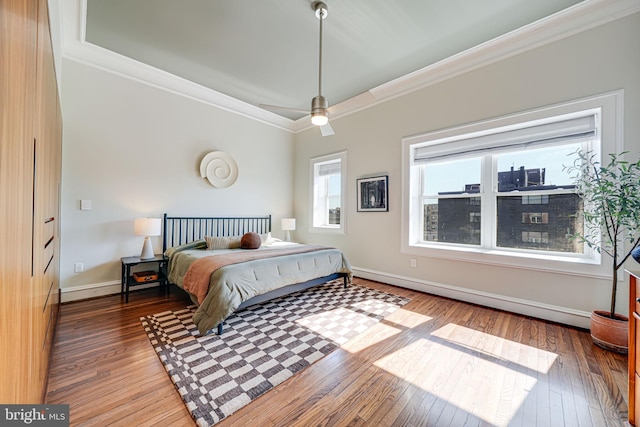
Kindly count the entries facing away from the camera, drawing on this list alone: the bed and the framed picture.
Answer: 0

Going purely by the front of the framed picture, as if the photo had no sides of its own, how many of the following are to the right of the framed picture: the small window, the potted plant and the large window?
1

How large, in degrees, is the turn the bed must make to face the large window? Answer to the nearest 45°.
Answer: approximately 45° to its left

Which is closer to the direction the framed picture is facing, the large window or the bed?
the bed

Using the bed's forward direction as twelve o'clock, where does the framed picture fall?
The framed picture is roughly at 10 o'clock from the bed.

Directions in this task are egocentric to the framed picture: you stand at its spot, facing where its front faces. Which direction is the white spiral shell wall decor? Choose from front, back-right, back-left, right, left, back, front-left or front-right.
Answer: front-right

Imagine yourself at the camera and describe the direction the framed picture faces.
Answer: facing the viewer and to the left of the viewer

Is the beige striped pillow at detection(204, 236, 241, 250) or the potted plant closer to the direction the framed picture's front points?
the beige striped pillow

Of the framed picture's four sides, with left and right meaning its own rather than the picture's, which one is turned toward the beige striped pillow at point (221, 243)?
front

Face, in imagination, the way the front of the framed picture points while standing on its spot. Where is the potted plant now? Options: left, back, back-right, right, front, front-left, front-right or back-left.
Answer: left

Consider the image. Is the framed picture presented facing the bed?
yes

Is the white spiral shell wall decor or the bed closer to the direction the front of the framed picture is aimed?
the bed

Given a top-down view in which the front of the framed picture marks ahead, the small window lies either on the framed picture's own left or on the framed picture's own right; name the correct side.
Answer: on the framed picture's own right

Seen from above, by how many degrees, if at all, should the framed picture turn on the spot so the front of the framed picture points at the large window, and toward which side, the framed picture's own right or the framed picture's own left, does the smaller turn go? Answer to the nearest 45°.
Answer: approximately 90° to the framed picture's own left

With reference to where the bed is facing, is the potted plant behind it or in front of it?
in front
